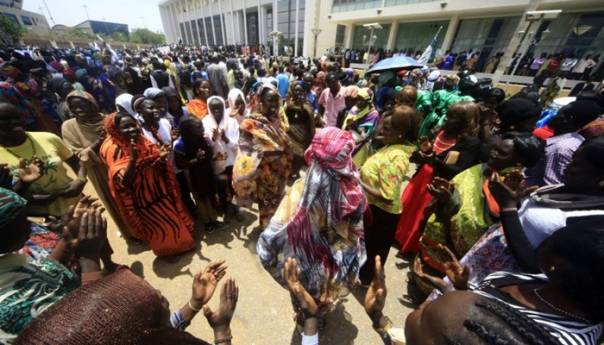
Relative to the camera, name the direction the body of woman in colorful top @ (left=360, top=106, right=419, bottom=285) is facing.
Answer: to the viewer's left

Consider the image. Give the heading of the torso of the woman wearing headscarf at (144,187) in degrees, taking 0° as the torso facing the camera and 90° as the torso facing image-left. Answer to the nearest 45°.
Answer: approximately 315°

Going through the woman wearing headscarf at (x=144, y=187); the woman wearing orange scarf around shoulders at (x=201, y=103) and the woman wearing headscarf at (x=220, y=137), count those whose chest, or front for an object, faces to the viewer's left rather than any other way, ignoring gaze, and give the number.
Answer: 0

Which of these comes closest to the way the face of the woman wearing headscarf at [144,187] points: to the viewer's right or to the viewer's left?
to the viewer's right

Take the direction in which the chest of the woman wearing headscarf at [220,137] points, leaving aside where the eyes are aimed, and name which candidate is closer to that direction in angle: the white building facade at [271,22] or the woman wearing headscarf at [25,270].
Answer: the woman wearing headscarf

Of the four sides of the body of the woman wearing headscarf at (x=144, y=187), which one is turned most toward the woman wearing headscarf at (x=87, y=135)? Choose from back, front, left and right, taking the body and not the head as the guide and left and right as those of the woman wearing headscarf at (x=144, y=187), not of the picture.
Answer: back

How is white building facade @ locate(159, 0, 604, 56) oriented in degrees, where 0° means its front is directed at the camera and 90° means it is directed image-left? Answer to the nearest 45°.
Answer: approximately 45°

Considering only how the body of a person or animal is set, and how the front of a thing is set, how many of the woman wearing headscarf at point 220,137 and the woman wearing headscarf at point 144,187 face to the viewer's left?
0

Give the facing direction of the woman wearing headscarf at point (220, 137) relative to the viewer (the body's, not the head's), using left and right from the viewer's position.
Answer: facing the viewer

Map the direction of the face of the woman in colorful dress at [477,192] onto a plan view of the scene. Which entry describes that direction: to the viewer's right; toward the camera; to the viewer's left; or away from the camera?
to the viewer's left

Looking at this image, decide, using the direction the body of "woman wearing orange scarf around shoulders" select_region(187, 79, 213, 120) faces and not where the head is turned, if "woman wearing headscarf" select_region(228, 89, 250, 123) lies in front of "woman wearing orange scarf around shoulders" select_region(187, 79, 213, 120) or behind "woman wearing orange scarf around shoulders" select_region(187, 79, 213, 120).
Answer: in front

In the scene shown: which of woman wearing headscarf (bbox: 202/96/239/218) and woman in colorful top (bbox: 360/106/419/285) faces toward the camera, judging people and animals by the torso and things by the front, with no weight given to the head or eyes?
the woman wearing headscarf

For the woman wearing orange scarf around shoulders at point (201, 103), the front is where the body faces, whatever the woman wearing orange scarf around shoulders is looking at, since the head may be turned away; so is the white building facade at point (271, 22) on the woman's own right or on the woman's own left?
on the woman's own left

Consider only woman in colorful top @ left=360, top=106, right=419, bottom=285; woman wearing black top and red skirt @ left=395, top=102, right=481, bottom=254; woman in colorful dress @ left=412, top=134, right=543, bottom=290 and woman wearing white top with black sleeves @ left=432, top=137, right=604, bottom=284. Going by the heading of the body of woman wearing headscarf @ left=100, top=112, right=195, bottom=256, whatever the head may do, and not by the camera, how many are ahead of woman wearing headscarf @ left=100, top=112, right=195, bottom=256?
4

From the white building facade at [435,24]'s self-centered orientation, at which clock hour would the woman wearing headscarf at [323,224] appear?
The woman wearing headscarf is roughly at 11 o'clock from the white building facade.

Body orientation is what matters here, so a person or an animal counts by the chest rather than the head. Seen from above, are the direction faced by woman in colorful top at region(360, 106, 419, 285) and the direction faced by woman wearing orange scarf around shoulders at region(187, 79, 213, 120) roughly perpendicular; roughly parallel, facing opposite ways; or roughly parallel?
roughly parallel, facing opposite ways
